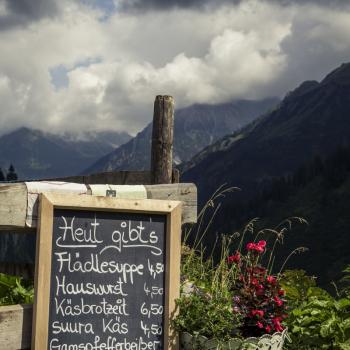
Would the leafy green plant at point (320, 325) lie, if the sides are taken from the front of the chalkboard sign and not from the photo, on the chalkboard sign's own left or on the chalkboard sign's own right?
on the chalkboard sign's own left

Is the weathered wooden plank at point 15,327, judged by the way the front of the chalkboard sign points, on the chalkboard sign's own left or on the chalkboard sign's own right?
on the chalkboard sign's own right

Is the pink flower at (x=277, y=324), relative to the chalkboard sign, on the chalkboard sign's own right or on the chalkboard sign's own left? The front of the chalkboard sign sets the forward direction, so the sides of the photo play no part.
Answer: on the chalkboard sign's own left

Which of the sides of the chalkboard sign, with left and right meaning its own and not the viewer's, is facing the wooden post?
back

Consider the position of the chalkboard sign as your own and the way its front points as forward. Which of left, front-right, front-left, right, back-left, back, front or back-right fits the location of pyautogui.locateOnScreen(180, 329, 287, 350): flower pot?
left

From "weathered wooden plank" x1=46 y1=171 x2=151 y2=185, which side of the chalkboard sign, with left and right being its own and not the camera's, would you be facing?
back

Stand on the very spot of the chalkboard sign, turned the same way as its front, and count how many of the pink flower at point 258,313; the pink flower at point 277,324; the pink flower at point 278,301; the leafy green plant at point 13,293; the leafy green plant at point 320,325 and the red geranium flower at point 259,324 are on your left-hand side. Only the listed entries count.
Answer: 5

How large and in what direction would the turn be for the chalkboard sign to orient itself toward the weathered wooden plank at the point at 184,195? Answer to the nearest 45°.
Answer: approximately 135° to its left

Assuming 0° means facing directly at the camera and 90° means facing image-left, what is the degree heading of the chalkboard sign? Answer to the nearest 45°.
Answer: approximately 0°

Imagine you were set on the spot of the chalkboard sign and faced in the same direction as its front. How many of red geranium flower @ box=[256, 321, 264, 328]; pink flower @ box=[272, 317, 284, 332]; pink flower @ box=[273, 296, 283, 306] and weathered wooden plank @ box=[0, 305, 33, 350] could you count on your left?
3

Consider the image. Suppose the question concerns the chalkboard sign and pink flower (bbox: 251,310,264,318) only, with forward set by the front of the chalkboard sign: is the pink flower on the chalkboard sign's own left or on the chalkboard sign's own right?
on the chalkboard sign's own left

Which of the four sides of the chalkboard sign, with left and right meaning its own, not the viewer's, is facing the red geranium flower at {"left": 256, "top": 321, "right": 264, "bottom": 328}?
left
